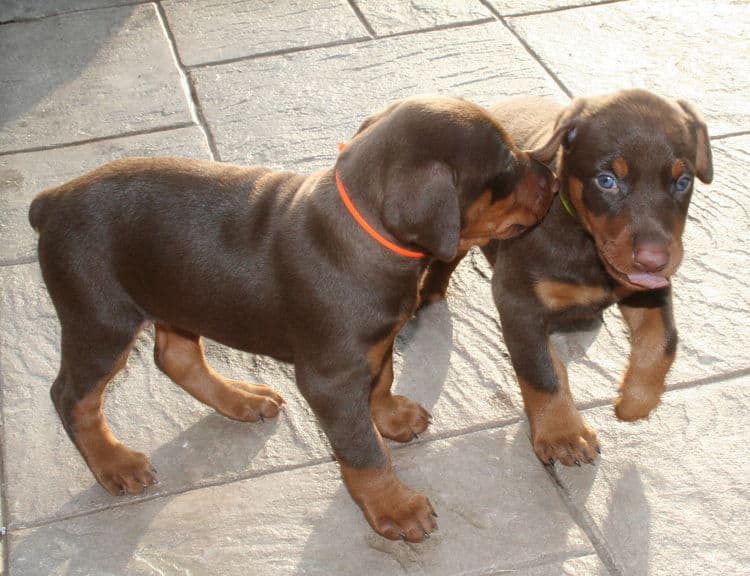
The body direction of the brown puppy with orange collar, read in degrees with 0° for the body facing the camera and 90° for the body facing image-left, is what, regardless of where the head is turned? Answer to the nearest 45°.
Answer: approximately 270°

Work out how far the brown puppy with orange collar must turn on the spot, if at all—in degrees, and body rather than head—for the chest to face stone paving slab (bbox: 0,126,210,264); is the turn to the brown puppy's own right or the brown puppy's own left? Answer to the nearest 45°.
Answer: approximately 135° to the brown puppy's own left

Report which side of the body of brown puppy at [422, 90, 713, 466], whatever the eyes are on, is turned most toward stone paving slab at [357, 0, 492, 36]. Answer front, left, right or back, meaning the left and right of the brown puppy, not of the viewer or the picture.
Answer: back

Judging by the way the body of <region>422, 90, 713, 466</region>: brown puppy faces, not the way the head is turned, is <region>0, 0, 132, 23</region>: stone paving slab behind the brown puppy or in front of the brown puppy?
behind

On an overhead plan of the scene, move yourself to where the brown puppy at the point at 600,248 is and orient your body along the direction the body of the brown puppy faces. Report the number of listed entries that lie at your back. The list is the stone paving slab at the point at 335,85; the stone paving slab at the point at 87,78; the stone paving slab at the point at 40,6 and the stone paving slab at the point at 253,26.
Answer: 4

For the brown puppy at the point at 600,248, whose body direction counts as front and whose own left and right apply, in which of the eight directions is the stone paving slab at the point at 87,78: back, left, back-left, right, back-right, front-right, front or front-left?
back

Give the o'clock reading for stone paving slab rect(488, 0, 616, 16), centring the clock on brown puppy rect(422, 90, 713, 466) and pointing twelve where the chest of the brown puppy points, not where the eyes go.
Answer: The stone paving slab is roughly at 7 o'clock from the brown puppy.

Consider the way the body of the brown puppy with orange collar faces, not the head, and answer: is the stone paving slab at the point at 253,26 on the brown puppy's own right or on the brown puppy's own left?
on the brown puppy's own left

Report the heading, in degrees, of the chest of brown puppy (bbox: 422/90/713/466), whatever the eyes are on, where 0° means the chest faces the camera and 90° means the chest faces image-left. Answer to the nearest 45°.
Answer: approximately 315°
